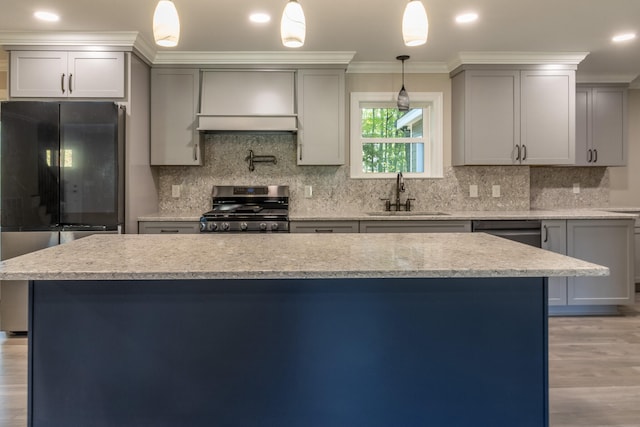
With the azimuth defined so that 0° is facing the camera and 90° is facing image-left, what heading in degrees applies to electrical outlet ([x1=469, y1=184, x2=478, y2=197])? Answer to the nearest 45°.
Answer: approximately 0°
